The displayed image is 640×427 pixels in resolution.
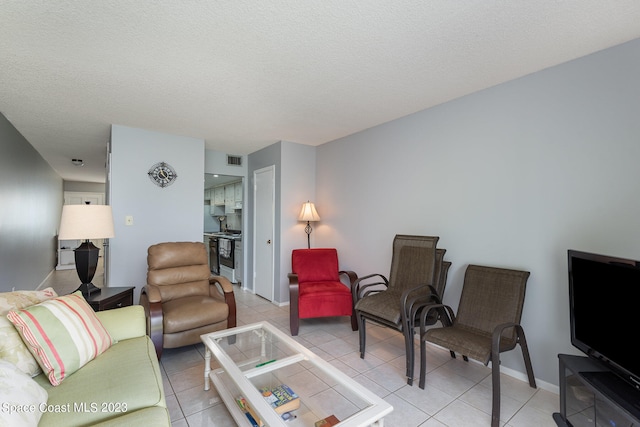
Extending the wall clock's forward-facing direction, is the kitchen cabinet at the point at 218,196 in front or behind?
behind

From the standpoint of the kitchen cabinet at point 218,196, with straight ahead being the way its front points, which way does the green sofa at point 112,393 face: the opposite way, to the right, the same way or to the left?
to the left

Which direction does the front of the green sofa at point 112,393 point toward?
to the viewer's right

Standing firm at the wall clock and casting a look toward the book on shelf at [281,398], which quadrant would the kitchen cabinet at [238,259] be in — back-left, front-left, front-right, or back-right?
back-left

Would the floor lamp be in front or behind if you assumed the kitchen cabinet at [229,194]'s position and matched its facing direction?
in front

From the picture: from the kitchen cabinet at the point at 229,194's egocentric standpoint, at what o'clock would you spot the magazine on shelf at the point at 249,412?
The magazine on shelf is roughly at 12 o'clock from the kitchen cabinet.

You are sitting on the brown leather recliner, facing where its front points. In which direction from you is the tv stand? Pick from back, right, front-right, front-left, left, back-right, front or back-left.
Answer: front

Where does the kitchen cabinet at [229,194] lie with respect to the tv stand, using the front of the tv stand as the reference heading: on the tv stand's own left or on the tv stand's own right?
on the tv stand's own right

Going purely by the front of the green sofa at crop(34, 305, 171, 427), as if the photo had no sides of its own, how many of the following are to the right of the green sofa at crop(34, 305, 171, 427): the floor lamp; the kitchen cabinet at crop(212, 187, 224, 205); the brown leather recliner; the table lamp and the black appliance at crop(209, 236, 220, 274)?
0

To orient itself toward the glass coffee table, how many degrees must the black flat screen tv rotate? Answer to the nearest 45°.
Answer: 0° — it already faces it

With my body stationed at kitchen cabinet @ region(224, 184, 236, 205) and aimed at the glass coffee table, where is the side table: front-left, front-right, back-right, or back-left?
front-right

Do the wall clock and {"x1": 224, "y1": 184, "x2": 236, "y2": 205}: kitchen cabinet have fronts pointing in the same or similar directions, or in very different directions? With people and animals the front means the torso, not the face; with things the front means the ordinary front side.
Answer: same or similar directions

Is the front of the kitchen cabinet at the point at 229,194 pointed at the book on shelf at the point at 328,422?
yes

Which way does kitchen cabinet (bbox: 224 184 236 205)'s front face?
toward the camera

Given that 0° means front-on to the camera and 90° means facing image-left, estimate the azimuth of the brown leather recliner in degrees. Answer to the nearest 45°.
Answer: approximately 315°

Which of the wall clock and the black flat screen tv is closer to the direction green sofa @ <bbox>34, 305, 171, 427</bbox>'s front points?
the black flat screen tv

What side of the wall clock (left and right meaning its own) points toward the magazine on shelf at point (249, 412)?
front

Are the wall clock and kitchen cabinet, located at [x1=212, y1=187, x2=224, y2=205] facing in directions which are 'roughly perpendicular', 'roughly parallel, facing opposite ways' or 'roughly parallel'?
roughly parallel

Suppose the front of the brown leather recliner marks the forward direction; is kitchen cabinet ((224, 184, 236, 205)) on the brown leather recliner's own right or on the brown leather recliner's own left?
on the brown leather recliner's own left

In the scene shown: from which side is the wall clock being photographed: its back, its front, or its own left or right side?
front

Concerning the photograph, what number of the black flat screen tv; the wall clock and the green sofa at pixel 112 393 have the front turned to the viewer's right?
1
